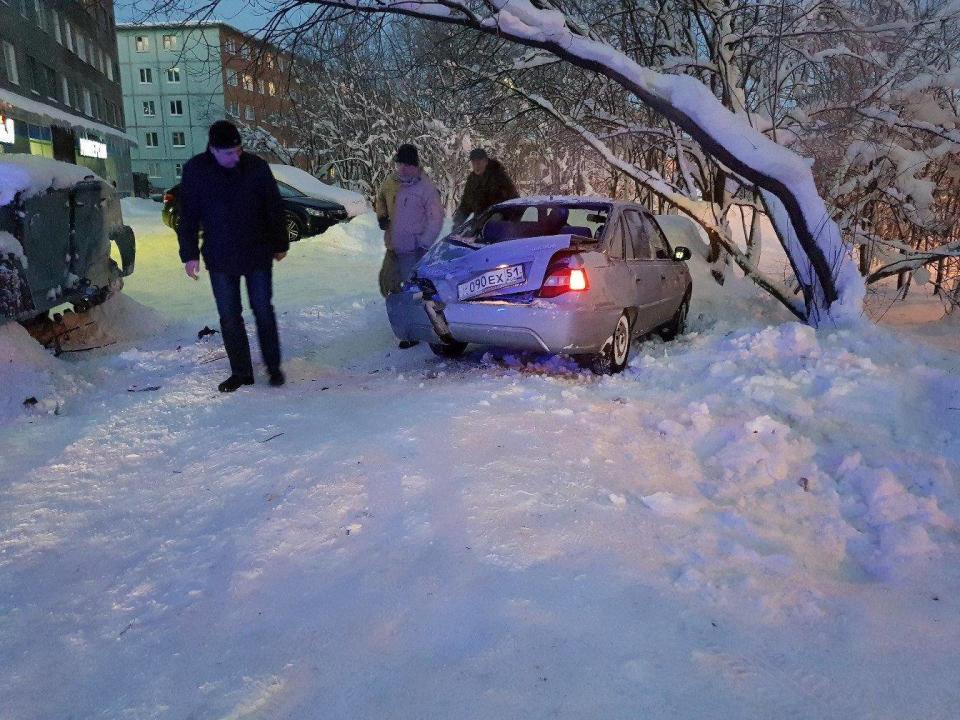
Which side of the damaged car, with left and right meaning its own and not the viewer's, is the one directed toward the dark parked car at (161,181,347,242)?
left

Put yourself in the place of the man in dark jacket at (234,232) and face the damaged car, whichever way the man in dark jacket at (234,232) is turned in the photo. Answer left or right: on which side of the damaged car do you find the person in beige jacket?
left

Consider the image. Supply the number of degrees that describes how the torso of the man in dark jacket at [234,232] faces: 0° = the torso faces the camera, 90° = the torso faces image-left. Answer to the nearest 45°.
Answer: approximately 0°

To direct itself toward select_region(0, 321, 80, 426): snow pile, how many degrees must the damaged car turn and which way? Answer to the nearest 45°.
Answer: approximately 135° to its left

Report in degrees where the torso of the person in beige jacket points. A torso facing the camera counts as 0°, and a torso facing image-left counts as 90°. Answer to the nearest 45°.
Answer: approximately 0°

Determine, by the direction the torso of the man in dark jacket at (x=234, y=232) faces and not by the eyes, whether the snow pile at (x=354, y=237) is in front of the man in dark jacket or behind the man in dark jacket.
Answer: behind

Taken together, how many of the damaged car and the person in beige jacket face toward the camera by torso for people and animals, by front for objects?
1

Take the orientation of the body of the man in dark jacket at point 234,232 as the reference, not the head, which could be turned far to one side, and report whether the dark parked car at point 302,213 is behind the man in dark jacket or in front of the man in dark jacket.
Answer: behind

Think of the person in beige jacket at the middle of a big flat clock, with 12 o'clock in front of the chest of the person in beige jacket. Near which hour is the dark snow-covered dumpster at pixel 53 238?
The dark snow-covered dumpster is roughly at 2 o'clock from the person in beige jacket.

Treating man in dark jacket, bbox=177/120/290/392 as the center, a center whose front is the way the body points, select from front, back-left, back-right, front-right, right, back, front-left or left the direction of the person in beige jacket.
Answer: back-left
